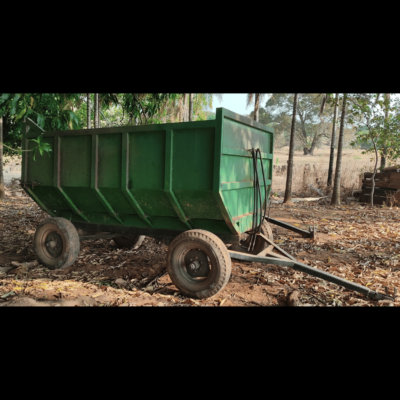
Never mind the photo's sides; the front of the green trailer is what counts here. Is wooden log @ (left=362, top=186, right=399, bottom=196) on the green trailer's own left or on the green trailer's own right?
on the green trailer's own left

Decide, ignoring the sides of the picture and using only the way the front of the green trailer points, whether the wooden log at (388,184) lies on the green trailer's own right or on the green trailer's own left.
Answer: on the green trailer's own left

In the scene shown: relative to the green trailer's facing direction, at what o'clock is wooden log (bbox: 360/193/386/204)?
The wooden log is roughly at 9 o'clock from the green trailer.

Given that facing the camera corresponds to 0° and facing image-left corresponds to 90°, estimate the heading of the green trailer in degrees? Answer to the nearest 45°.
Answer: approximately 315°
